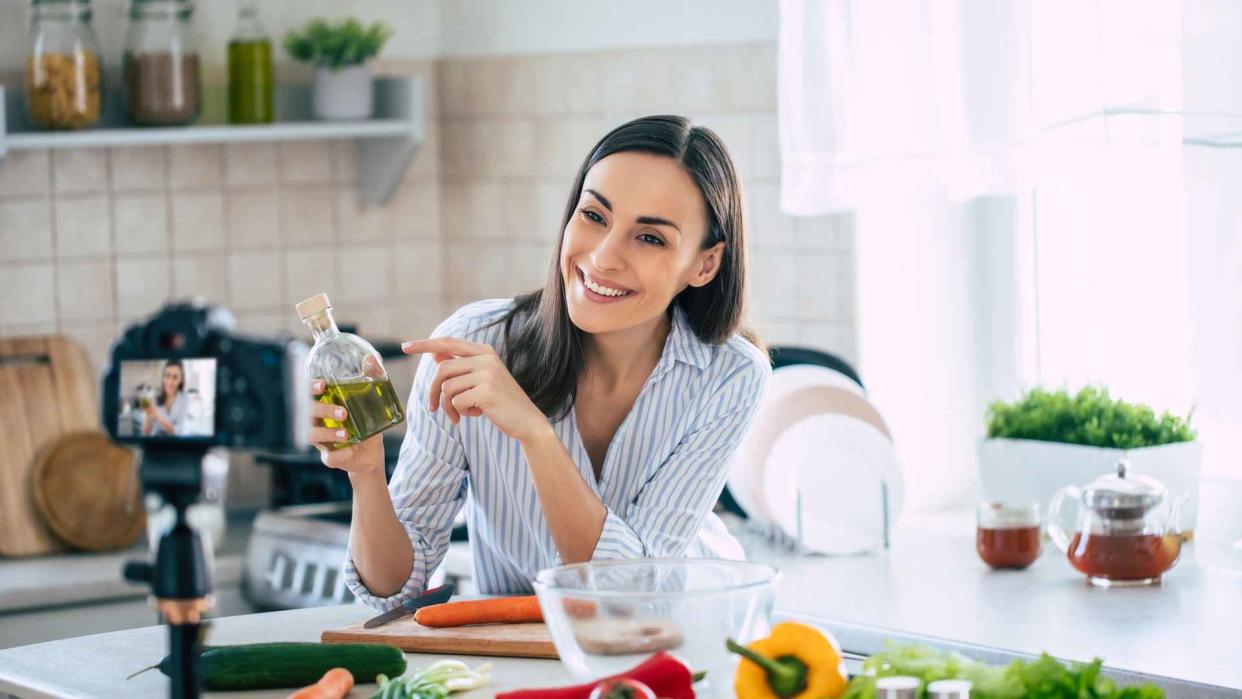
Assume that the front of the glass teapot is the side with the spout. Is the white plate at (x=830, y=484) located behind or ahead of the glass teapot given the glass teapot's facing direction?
behind

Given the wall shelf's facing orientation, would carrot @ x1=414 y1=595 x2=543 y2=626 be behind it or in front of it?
in front

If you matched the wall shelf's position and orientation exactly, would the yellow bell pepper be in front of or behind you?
in front

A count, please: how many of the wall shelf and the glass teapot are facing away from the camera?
0

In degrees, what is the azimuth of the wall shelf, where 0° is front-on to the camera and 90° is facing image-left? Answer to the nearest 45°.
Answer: approximately 315°

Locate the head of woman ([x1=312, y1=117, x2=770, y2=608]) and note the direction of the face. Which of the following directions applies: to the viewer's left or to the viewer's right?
to the viewer's left

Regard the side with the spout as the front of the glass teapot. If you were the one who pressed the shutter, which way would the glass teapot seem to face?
facing to the right of the viewer

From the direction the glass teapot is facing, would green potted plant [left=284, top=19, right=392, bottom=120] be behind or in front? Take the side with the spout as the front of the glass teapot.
behind
